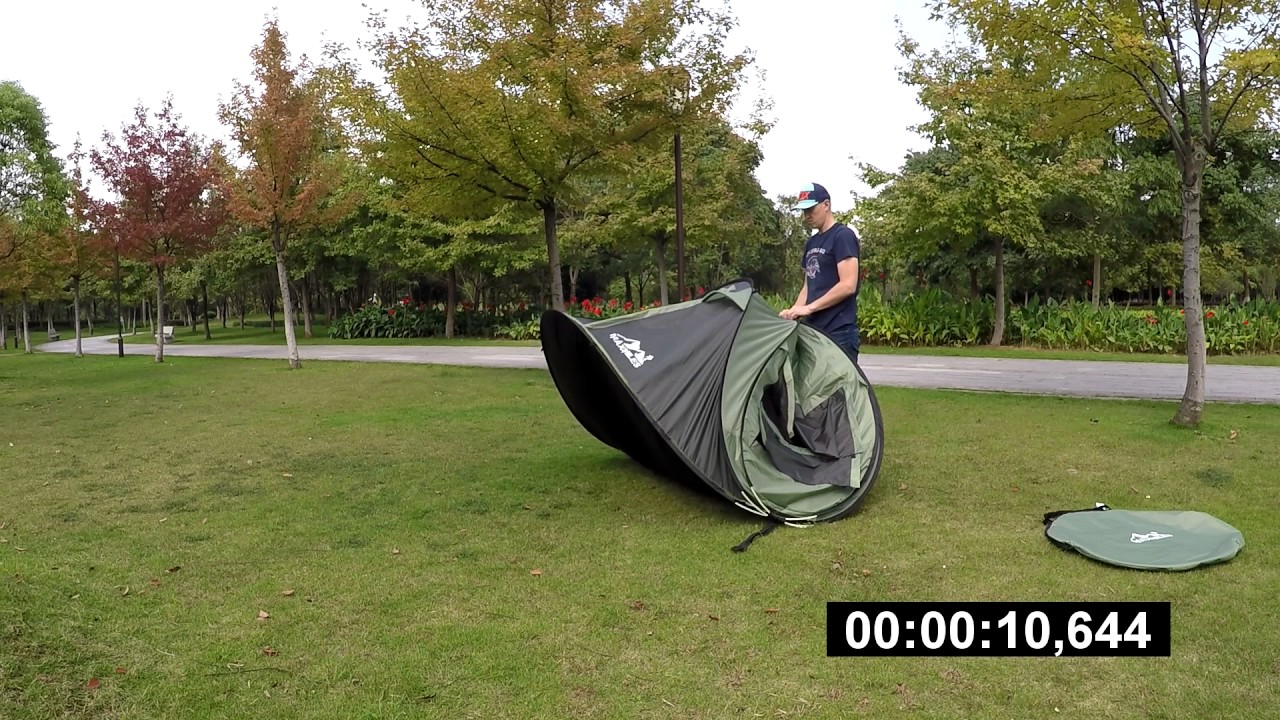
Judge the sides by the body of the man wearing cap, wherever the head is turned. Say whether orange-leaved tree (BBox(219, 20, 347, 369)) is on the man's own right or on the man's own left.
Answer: on the man's own right

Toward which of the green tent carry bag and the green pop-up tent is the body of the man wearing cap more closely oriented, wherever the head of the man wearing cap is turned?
the green pop-up tent

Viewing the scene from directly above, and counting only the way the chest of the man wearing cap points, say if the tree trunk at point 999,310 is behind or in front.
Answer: behind

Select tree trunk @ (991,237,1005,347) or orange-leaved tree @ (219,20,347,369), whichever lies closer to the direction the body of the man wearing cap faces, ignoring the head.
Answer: the orange-leaved tree

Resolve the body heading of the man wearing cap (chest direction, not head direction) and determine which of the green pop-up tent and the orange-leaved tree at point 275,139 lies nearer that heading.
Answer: the green pop-up tent

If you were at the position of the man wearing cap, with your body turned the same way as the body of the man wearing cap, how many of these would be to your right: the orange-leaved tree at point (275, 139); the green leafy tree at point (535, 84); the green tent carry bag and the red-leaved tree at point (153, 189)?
3

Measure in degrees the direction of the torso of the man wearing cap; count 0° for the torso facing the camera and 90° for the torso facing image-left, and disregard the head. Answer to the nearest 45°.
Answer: approximately 45°

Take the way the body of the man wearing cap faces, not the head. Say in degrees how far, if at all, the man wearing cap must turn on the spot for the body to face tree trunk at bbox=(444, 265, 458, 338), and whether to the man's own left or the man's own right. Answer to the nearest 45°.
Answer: approximately 90° to the man's own right

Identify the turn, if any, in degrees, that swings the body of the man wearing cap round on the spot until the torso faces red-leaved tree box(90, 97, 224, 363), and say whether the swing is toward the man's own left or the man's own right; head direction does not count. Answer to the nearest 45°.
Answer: approximately 90° to the man's own right

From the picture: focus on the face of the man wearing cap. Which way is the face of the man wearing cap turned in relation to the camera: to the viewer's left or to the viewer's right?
to the viewer's left

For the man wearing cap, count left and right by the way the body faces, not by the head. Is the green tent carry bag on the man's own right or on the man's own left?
on the man's own left

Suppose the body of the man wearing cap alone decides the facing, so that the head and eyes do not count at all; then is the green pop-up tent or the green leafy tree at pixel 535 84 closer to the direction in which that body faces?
the green pop-up tent

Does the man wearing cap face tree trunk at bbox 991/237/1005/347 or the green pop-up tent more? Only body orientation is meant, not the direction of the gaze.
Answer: the green pop-up tent
